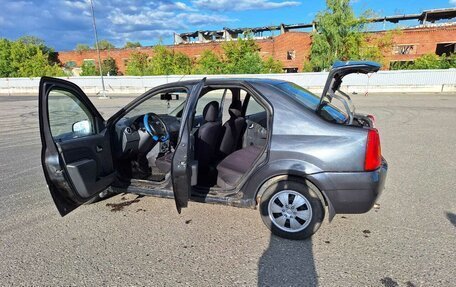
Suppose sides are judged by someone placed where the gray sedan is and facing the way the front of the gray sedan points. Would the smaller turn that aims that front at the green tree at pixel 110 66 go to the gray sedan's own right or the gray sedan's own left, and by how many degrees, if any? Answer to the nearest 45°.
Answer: approximately 90° to the gray sedan's own right

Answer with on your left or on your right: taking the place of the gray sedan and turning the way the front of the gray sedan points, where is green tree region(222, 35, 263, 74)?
on your right

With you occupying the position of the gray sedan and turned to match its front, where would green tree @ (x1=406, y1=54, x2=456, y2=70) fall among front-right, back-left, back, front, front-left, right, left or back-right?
back-right

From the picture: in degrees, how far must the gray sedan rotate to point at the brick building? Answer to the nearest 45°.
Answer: approximately 90° to its right

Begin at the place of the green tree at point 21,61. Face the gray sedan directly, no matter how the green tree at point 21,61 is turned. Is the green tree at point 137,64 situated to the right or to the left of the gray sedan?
left

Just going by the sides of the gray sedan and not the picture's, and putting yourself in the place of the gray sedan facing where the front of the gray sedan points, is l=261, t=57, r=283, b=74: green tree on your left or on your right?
on your right

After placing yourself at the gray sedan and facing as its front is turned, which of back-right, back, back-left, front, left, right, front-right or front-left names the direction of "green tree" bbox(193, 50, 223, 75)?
right

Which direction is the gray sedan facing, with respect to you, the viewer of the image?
facing to the left of the viewer

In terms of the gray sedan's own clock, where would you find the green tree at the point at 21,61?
The green tree is roughly at 2 o'clock from the gray sedan.

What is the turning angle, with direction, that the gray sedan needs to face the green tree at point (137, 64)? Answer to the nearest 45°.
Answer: approximately 90° to its right

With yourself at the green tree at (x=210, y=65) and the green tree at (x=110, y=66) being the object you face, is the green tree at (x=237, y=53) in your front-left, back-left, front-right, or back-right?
back-right

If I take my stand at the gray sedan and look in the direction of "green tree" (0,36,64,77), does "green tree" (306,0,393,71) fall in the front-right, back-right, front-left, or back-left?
front-right
